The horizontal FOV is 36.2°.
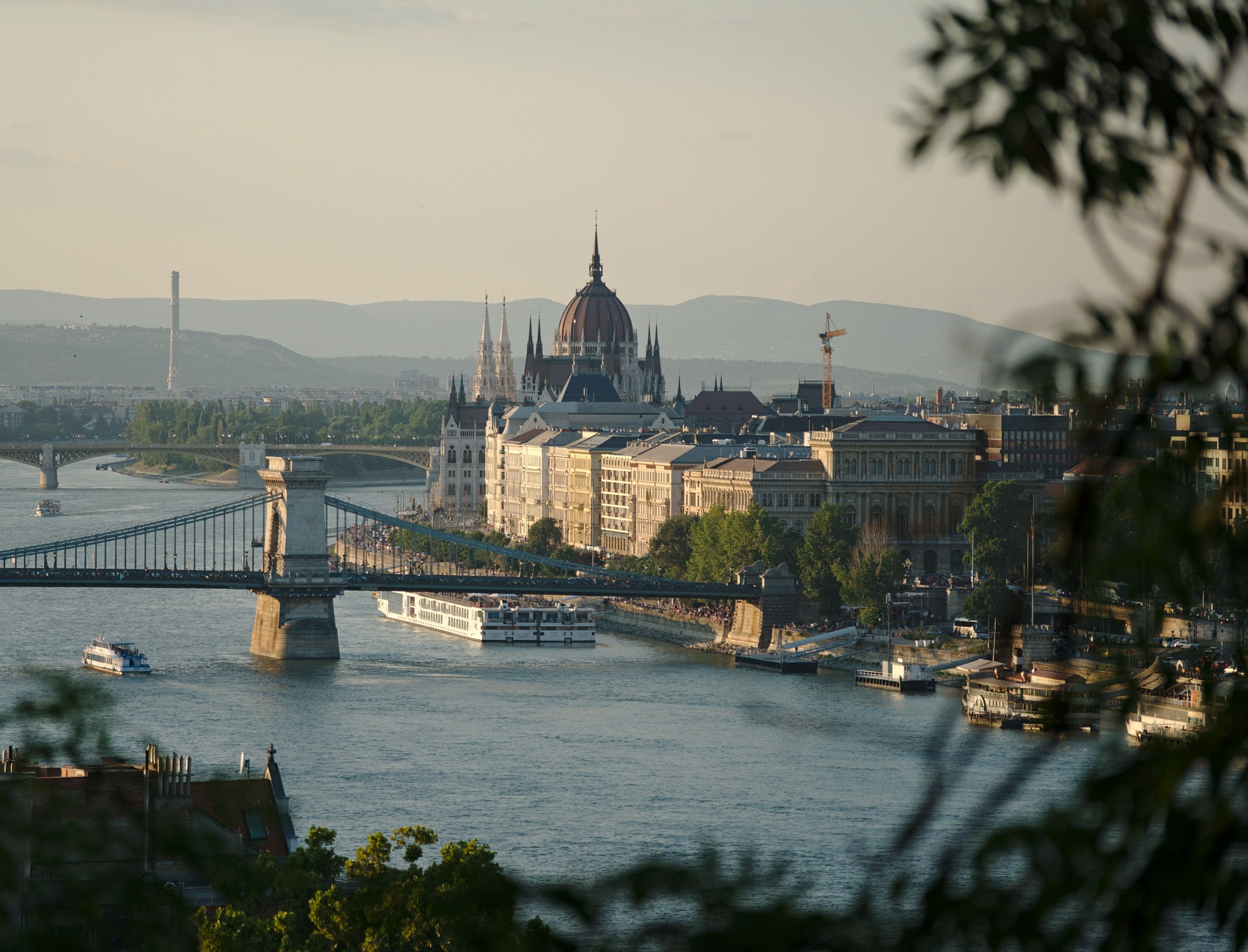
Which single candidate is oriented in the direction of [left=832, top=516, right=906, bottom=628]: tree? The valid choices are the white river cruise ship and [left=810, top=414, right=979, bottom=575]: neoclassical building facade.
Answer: the neoclassical building facade

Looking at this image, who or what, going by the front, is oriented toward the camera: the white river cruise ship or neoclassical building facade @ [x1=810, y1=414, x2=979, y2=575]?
the neoclassical building facade

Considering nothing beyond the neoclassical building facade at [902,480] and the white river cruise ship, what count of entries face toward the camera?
1

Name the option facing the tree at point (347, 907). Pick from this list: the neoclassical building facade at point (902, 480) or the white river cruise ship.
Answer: the neoclassical building facade

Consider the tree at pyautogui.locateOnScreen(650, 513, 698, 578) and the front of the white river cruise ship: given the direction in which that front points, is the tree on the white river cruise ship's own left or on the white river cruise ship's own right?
on the white river cruise ship's own right

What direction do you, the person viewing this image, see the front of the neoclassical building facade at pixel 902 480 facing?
facing the viewer

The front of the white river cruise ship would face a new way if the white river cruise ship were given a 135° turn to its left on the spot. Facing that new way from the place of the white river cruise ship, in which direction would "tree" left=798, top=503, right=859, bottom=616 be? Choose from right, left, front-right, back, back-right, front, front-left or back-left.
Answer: left

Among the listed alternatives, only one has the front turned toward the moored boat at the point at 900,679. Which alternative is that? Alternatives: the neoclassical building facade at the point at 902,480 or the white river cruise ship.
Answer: the neoclassical building facade

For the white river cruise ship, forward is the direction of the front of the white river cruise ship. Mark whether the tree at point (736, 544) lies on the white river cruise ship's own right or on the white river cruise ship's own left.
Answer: on the white river cruise ship's own right

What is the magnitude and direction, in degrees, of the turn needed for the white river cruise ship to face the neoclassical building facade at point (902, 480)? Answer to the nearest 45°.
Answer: approximately 90° to its right

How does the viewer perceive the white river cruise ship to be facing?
facing away from the viewer and to the left of the viewer

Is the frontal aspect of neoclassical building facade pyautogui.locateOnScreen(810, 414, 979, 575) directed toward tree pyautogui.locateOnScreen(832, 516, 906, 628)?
yes
